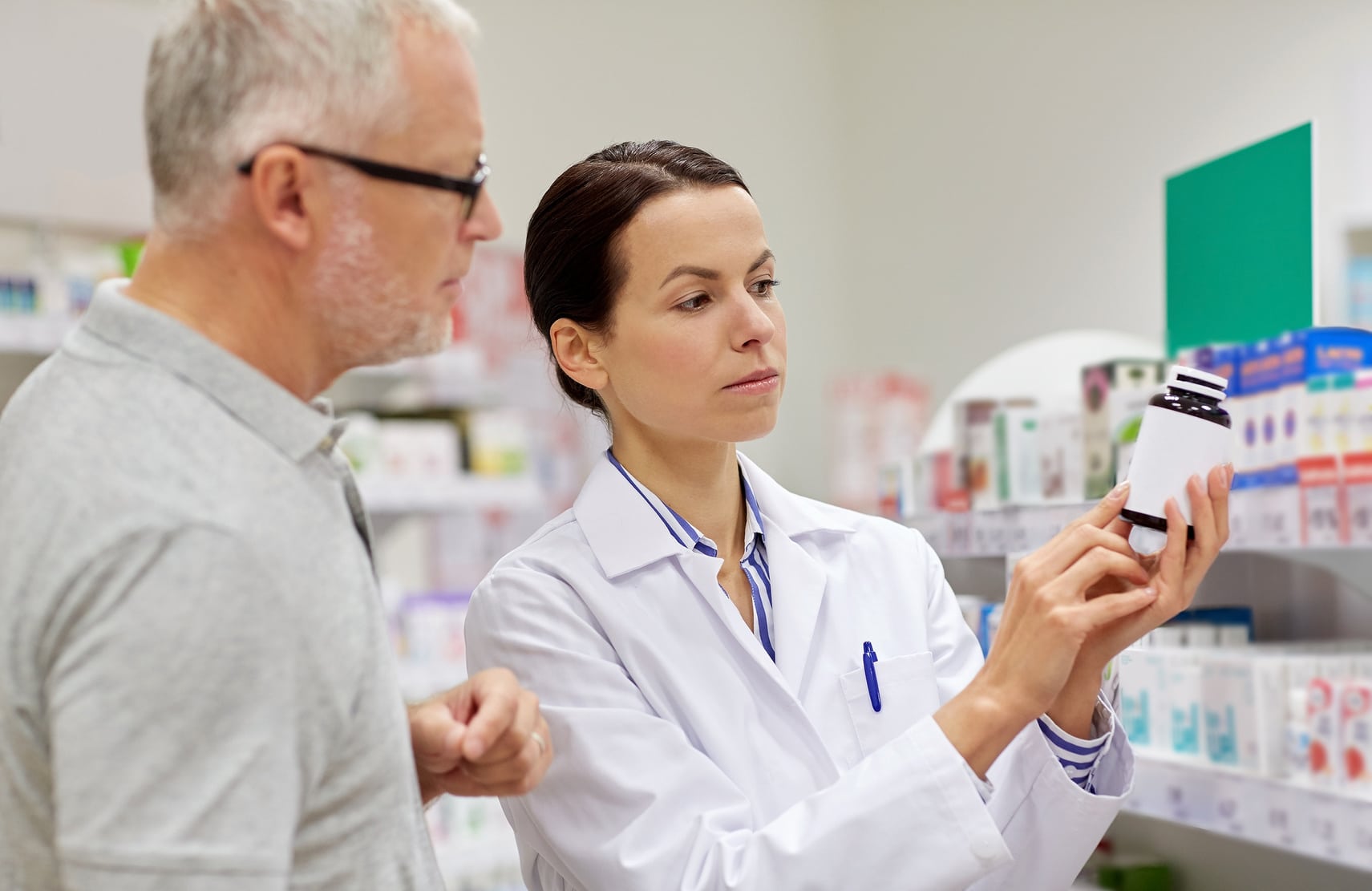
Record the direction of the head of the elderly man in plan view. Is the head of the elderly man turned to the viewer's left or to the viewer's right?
to the viewer's right

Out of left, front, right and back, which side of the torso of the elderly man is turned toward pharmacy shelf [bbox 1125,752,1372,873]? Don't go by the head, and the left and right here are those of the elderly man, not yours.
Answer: front

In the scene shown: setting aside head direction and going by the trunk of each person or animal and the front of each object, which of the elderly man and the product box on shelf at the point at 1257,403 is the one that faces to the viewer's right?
the elderly man

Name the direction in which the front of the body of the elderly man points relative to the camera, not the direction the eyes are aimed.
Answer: to the viewer's right

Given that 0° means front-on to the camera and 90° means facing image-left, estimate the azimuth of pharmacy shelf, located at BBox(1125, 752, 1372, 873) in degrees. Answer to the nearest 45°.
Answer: approximately 45°

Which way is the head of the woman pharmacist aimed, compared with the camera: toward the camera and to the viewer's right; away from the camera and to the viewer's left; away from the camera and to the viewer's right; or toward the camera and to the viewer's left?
toward the camera and to the viewer's right

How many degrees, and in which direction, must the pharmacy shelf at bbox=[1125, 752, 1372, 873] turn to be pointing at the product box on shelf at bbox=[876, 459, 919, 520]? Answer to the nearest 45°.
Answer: approximately 90° to its right

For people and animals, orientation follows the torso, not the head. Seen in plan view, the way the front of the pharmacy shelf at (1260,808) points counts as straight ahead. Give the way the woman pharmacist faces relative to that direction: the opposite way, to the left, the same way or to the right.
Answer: to the left

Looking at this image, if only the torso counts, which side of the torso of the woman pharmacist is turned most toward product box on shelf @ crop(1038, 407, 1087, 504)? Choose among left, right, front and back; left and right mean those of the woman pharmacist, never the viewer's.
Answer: left

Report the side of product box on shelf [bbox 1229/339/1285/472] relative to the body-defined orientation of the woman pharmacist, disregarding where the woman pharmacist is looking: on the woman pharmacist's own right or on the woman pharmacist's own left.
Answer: on the woman pharmacist's own left

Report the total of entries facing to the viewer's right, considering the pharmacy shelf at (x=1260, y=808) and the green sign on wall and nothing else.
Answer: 0
